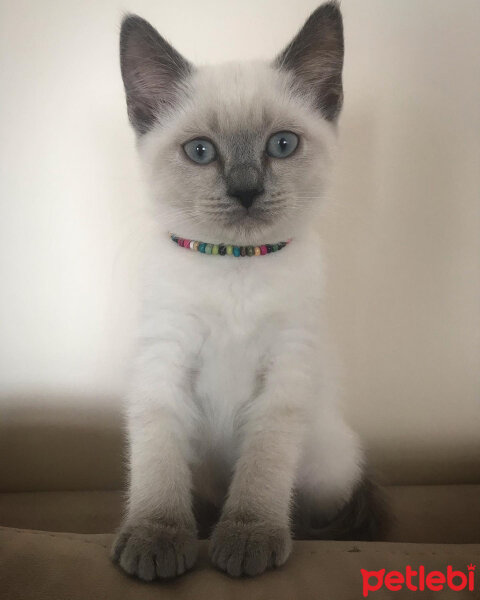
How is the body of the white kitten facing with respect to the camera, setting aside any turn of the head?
toward the camera
